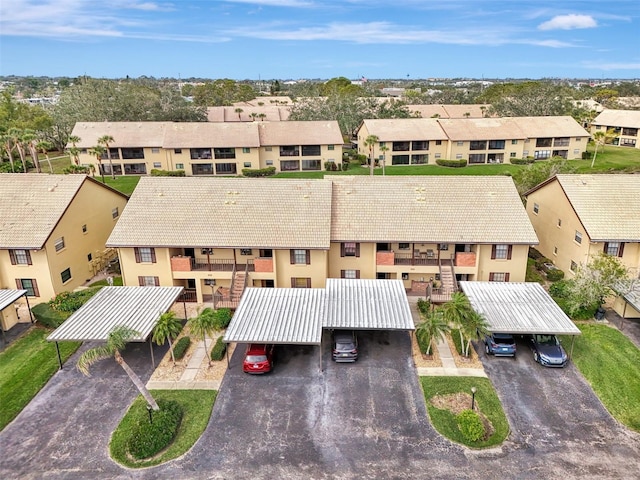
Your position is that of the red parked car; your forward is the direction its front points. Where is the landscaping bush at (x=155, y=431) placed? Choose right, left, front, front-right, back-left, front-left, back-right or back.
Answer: back-left

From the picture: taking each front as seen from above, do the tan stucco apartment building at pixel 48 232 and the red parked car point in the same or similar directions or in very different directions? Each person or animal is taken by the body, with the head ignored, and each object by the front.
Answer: very different directions

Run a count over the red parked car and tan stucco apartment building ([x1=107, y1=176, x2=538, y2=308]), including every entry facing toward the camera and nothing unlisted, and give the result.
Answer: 1

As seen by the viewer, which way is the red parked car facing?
away from the camera

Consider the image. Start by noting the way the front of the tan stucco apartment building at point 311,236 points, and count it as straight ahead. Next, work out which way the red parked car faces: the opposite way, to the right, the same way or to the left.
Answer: the opposite way

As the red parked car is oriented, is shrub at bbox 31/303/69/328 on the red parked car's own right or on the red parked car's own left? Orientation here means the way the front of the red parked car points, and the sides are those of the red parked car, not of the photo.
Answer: on the red parked car's own left

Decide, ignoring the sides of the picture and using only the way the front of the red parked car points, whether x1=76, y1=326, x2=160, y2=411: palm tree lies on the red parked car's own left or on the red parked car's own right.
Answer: on the red parked car's own left

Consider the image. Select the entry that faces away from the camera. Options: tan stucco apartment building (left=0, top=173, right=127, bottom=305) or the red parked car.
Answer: the red parked car

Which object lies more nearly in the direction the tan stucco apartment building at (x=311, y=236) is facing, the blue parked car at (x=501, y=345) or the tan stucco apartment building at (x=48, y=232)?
the blue parked car

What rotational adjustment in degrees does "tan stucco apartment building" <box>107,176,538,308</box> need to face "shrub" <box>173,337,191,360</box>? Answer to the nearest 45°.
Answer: approximately 45° to its right

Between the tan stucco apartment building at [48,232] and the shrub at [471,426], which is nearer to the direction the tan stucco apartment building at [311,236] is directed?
the shrub
